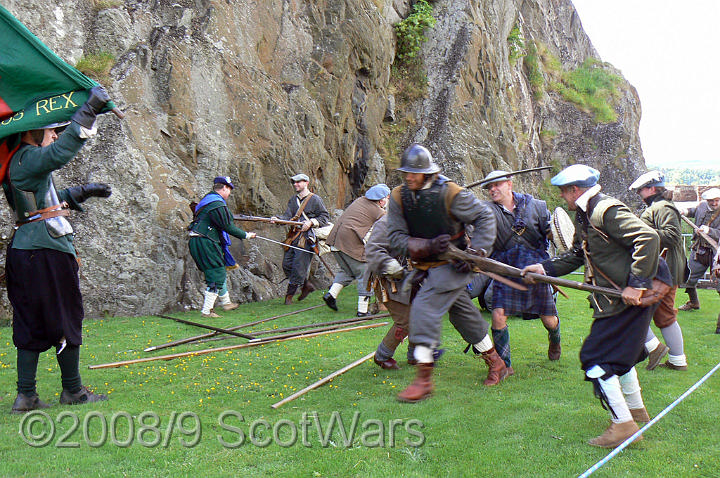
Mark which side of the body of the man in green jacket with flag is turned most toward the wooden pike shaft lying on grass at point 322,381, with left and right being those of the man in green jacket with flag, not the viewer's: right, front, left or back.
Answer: front

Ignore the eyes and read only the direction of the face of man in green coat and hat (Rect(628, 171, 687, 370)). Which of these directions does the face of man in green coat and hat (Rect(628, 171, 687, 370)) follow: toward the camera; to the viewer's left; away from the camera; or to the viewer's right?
to the viewer's left

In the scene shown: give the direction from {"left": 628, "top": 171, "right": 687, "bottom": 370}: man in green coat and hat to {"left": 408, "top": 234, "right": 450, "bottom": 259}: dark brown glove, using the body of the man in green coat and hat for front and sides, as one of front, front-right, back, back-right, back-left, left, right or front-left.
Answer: front-left

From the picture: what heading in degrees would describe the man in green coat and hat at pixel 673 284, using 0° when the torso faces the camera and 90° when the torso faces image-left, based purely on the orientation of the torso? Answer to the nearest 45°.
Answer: approximately 90°

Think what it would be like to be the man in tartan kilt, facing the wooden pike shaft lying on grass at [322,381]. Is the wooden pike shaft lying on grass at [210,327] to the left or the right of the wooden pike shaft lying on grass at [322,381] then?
right

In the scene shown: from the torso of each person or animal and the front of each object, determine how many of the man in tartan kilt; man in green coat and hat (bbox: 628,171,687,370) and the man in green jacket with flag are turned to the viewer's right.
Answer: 1

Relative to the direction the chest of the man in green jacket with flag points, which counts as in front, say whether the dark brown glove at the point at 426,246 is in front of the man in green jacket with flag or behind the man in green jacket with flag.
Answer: in front

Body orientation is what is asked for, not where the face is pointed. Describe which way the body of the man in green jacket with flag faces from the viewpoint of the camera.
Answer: to the viewer's right

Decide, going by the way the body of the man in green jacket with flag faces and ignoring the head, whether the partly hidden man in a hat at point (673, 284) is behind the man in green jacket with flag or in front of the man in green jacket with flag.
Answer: in front

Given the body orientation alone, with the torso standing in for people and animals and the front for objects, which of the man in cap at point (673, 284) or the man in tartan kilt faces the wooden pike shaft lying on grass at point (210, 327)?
the man in cap

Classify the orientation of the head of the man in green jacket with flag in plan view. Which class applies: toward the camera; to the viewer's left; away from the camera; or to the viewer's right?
to the viewer's right

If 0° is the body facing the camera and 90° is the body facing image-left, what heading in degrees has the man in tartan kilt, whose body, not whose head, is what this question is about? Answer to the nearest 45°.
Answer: approximately 0°
